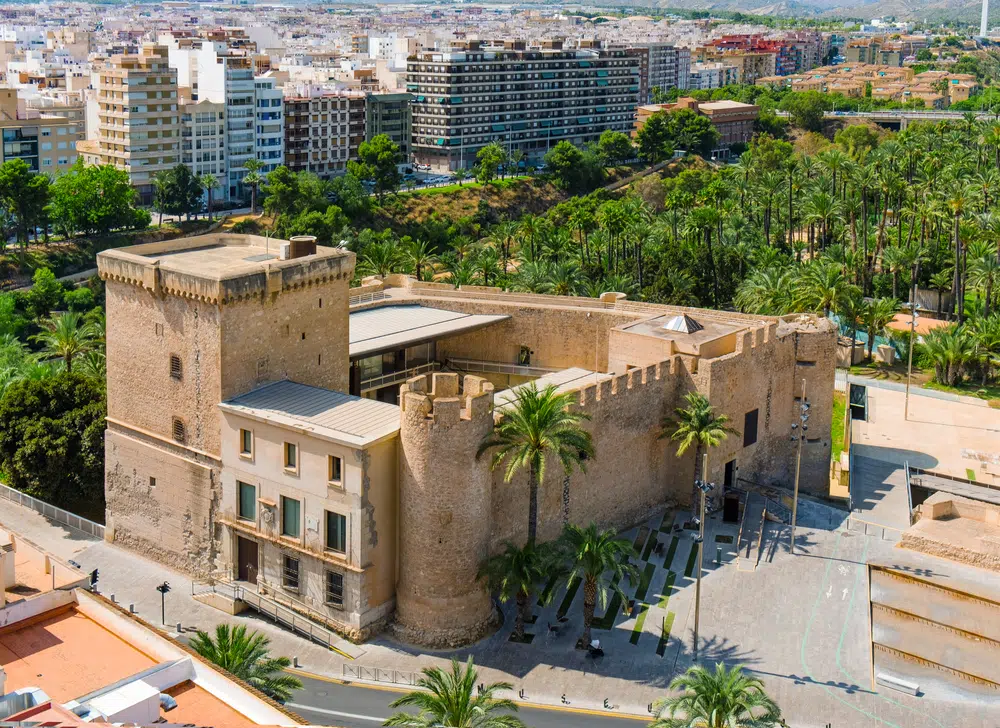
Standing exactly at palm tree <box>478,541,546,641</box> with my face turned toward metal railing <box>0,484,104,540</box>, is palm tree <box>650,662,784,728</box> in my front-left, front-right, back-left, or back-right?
back-left
